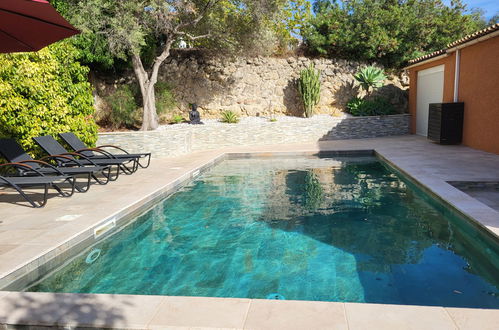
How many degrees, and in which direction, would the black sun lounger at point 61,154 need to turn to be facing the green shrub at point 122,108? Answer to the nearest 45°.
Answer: approximately 135° to its left
